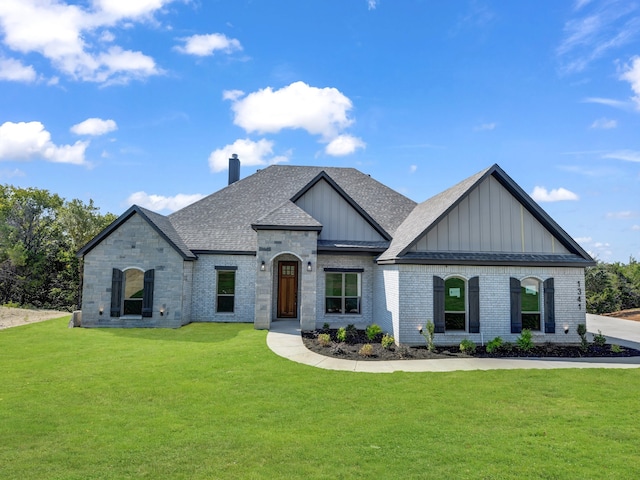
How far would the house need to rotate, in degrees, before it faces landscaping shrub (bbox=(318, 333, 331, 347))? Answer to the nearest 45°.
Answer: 0° — it already faces it

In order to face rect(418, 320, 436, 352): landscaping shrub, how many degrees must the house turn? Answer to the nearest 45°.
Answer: approximately 45° to its left

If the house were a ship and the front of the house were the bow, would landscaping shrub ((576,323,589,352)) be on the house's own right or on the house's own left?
on the house's own left

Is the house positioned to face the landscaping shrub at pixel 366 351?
yes

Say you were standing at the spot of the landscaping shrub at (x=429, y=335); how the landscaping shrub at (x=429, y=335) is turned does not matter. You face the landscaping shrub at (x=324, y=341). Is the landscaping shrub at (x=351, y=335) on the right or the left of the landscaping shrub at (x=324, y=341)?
right

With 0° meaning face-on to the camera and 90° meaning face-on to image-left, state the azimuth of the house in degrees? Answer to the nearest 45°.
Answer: approximately 0°
